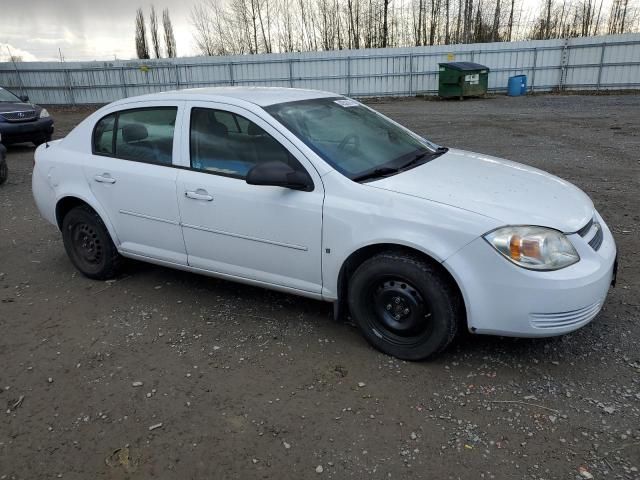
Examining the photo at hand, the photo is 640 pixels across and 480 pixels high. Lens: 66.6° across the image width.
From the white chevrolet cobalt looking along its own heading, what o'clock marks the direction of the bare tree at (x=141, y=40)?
The bare tree is roughly at 7 o'clock from the white chevrolet cobalt.

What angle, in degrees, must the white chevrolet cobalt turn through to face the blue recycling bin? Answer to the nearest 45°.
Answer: approximately 90° to its left

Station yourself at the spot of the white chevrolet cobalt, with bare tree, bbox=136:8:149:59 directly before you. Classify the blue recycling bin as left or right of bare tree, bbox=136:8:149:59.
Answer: right

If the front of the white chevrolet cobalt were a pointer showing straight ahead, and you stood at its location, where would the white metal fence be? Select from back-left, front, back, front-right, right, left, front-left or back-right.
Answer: back-left

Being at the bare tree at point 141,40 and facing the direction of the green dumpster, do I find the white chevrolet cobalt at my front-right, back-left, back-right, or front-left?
front-right

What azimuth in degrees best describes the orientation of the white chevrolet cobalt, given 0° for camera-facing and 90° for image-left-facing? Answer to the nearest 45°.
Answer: approximately 315°

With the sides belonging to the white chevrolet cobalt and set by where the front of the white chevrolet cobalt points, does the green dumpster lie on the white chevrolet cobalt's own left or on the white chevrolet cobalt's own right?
on the white chevrolet cobalt's own left
